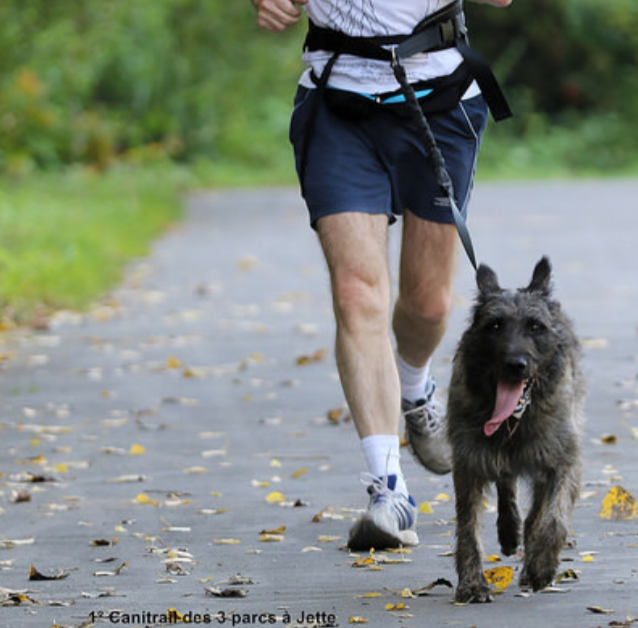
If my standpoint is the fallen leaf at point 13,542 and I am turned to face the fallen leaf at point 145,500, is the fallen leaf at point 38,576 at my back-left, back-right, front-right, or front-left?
back-right

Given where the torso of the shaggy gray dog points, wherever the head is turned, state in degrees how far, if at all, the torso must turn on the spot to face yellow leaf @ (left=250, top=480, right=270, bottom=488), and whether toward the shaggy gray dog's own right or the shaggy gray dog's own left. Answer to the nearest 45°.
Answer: approximately 135° to the shaggy gray dog's own right

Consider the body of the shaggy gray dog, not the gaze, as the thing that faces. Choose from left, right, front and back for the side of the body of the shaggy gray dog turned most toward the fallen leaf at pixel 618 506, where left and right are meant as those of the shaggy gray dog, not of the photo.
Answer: back

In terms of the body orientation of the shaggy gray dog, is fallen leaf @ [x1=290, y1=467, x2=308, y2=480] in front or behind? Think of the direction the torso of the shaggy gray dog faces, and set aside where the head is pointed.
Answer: behind

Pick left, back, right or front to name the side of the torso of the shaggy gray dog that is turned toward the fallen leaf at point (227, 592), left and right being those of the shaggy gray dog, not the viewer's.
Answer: right

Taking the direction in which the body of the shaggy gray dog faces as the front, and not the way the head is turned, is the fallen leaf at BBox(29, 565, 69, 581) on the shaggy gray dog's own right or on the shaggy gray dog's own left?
on the shaggy gray dog's own right

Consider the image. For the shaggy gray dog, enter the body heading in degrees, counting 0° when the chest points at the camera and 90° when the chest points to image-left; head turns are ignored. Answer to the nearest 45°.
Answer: approximately 0°

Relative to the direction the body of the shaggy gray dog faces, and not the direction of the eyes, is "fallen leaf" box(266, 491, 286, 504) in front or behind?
behind

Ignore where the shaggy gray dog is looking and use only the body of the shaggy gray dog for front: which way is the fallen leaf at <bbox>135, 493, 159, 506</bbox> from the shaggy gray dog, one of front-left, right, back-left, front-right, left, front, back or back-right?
back-right

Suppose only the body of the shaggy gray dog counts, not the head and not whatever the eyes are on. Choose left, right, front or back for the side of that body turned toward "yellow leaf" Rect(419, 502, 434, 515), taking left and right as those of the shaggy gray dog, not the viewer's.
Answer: back

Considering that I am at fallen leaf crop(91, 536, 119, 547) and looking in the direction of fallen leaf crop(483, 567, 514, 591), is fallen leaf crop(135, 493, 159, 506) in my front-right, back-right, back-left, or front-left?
back-left
